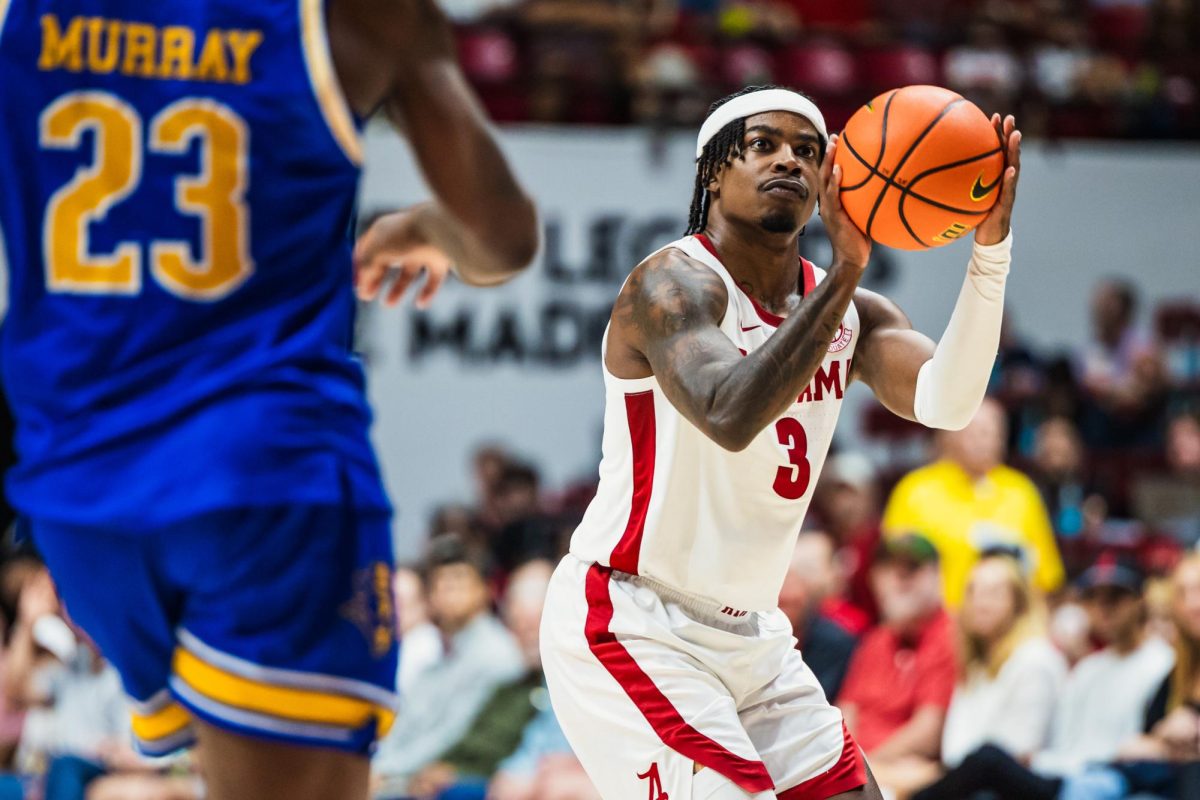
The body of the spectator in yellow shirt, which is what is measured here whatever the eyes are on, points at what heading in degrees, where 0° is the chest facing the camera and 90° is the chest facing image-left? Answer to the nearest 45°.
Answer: approximately 0°

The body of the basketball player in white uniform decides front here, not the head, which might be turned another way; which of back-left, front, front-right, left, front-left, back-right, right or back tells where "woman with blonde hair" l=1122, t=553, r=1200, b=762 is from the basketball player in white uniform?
left

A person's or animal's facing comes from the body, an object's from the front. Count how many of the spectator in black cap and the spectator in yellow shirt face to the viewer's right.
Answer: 0

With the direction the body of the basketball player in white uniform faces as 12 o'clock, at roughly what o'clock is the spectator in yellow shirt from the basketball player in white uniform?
The spectator in yellow shirt is roughly at 8 o'clock from the basketball player in white uniform.

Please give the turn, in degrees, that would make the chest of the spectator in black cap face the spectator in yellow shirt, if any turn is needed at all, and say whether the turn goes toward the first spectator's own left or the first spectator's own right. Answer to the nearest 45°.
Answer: approximately 135° to the first spectator's own right

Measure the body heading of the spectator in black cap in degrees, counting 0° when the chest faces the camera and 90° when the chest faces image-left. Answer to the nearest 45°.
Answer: approximately 45°

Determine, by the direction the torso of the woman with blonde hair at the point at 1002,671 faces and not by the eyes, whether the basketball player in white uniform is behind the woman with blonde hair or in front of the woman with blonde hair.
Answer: in front

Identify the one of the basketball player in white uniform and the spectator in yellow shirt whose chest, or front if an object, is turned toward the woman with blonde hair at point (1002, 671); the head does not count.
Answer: the spectator in yellow shirt

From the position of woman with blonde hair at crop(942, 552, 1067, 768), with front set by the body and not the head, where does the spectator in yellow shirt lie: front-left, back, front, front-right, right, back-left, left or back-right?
back-right
